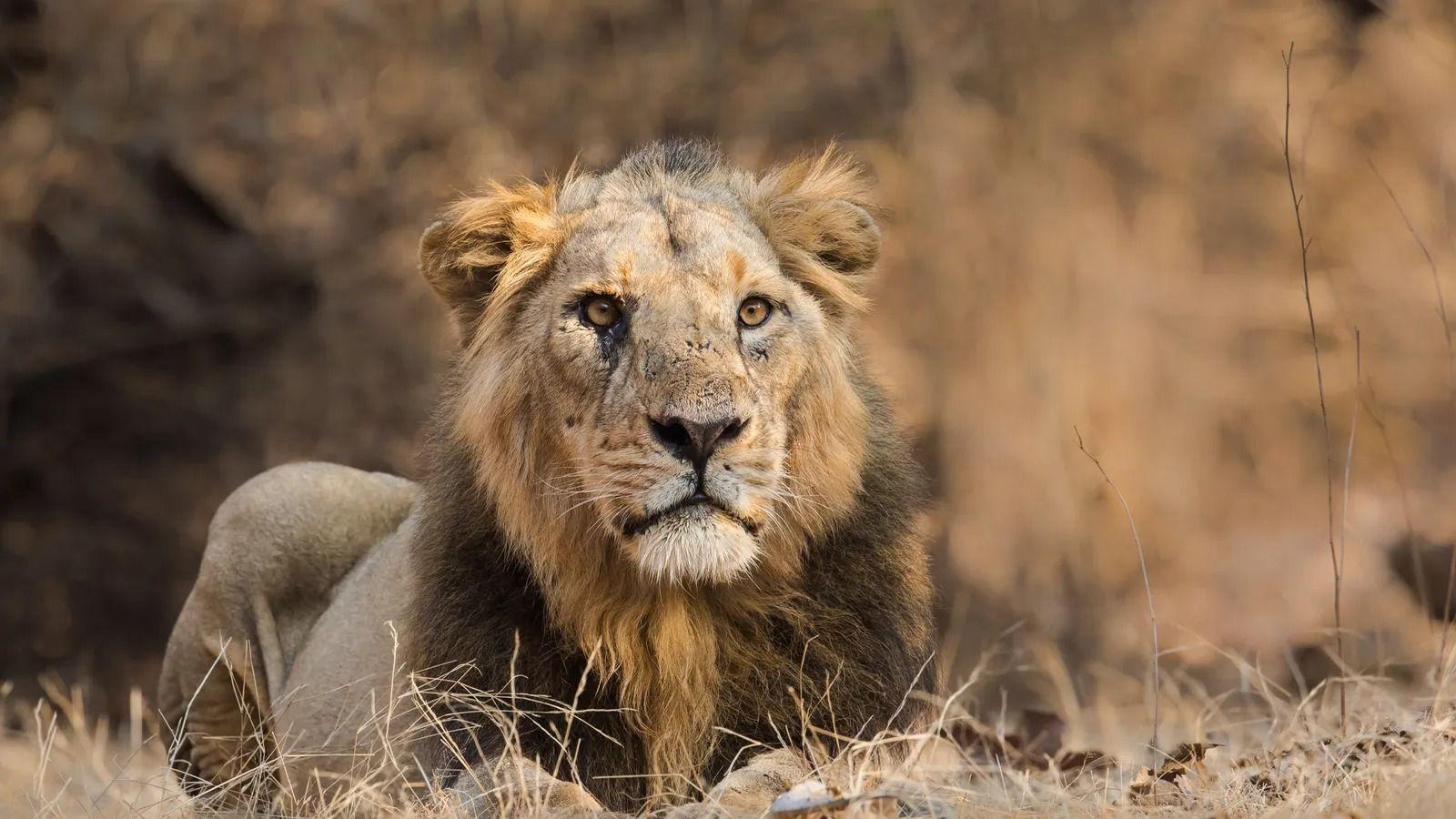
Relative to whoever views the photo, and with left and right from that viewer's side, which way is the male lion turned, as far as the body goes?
facing the viewer and to the right of the viewer
